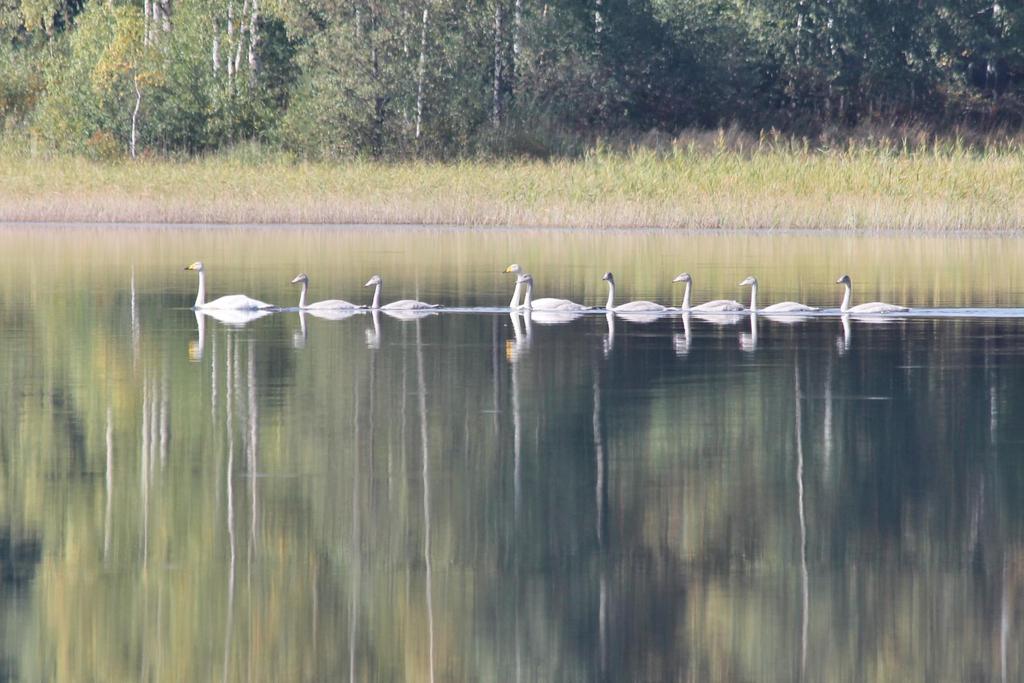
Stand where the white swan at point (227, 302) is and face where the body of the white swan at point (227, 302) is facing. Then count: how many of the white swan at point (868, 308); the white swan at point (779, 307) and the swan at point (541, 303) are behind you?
3

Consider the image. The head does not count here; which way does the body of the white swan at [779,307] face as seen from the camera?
to the viewer's left

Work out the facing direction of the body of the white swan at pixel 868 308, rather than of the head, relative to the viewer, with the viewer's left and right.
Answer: facing to the left of the viewer

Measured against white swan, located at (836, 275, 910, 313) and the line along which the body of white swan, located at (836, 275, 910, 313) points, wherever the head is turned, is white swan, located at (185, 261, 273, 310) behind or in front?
in front

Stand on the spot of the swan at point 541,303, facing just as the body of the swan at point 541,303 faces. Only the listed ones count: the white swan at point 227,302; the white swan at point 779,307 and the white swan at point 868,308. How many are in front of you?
1

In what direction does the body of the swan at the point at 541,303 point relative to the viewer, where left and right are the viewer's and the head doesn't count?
facing to the left of the viewer

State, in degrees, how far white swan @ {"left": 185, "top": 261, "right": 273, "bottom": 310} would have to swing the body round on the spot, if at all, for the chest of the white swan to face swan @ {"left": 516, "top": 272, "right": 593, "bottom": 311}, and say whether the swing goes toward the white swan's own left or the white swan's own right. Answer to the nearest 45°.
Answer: approximately 180°

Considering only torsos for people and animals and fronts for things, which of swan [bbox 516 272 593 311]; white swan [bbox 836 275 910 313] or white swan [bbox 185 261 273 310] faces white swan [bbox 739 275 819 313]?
white swan [bbox 836 275 910 313]

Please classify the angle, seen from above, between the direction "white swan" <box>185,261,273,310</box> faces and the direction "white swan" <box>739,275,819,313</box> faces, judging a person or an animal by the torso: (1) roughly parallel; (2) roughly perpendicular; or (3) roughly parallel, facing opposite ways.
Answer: roughly parallel

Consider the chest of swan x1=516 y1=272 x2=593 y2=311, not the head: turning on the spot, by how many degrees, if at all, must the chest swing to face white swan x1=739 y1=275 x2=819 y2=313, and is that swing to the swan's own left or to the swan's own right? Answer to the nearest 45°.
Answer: approximately 180°

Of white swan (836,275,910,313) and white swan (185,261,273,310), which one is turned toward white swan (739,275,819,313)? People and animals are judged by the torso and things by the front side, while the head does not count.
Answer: white swan (836,275,910,313)

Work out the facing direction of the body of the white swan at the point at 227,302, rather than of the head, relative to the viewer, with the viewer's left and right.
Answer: facing to the left of the viewer

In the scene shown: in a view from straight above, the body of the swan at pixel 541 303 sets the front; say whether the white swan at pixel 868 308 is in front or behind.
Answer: behind

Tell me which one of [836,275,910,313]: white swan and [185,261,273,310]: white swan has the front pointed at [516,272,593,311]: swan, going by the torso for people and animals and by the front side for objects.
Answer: [836,275,910,313]: white swan

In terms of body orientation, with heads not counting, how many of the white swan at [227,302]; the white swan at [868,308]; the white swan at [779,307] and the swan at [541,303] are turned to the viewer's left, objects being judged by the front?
4

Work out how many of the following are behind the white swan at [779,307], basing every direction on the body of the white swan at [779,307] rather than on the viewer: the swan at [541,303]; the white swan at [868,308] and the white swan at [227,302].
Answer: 1

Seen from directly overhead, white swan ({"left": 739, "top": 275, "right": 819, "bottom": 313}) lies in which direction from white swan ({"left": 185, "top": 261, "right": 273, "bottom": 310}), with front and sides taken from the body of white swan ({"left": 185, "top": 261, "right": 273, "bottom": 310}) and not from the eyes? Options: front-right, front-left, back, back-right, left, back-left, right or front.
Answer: back

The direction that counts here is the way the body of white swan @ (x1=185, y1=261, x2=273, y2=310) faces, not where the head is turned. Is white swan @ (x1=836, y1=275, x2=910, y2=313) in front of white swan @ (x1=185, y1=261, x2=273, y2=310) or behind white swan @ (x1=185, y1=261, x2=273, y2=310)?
behind
